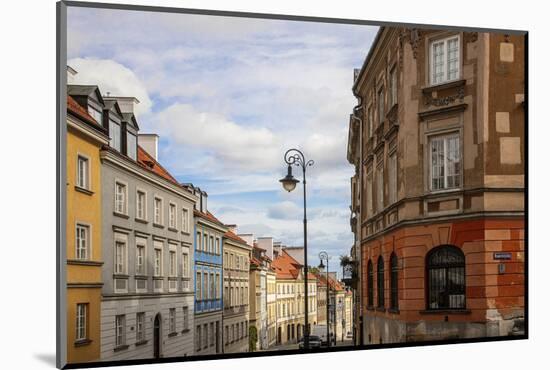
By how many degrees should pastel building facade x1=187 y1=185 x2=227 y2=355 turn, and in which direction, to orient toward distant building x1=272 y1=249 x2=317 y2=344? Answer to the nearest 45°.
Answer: approximately 90° to its left

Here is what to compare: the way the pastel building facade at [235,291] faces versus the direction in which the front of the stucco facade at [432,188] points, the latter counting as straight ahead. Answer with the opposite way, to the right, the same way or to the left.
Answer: to the left

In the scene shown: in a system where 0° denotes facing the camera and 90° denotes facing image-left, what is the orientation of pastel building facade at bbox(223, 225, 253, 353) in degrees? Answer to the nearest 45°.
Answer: approximately 315°

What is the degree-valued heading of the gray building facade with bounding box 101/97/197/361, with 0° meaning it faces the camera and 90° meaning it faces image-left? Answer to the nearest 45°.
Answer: approximately 315°
